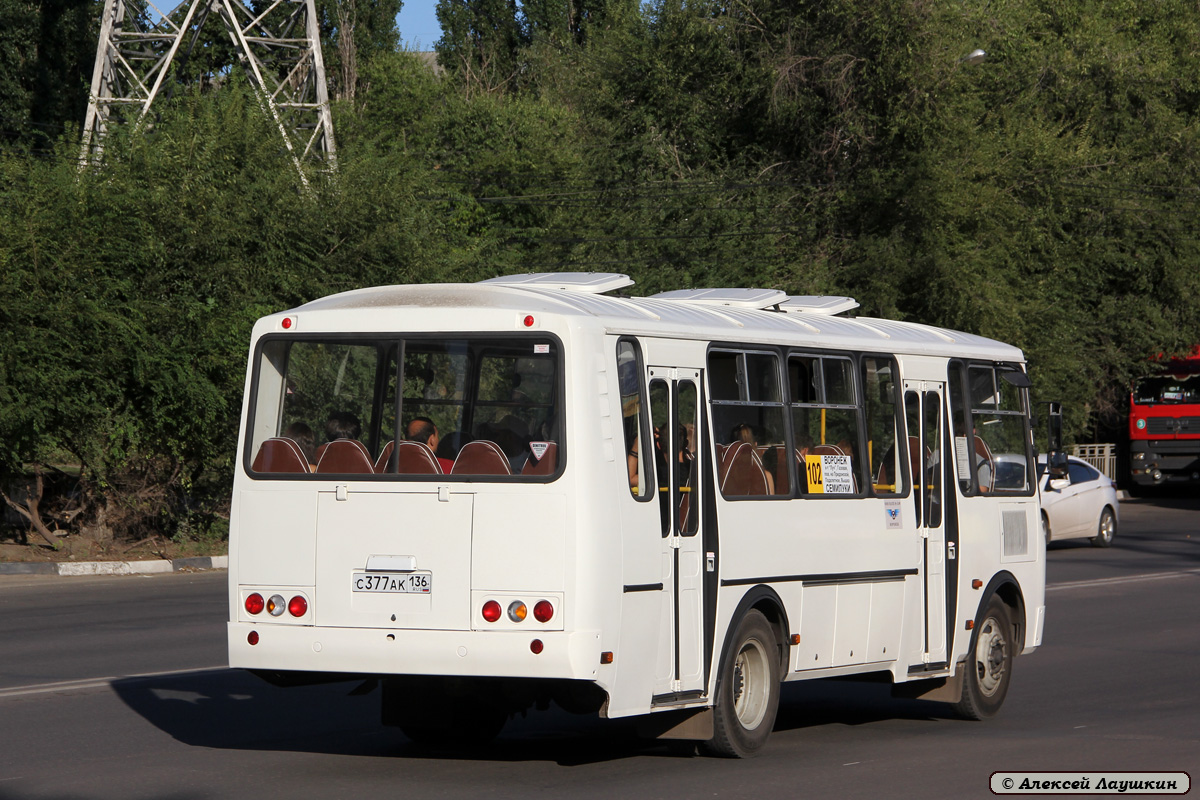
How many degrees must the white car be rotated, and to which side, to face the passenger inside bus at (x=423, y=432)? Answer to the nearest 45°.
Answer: approximately 45° to its left

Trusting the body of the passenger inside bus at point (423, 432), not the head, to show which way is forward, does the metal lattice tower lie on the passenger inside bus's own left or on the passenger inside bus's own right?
on the passenger inside bus's own left

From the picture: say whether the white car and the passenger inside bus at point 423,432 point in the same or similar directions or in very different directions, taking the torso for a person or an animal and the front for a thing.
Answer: very different directions

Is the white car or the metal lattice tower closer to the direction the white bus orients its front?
the white car

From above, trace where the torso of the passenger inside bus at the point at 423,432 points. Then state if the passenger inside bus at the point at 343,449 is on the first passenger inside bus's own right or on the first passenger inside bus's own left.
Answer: on the first passenger inside bus's own left

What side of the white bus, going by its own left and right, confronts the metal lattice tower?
left

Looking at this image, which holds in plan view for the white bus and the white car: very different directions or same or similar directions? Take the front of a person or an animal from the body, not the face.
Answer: very different directions

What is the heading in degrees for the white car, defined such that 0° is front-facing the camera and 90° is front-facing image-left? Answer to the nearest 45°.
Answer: approximately 45°

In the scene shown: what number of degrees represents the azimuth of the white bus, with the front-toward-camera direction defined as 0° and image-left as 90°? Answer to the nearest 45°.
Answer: approximately 225°
